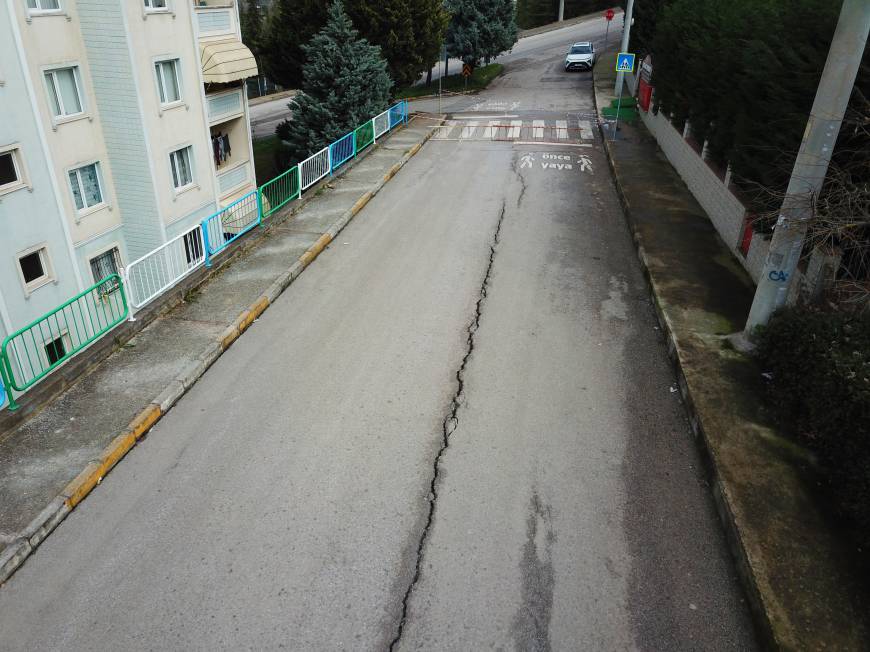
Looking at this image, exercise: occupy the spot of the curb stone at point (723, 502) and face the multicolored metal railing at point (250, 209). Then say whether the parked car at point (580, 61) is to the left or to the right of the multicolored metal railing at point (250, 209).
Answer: right

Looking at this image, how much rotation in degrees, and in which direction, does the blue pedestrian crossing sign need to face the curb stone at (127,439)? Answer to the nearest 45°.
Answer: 0° — it already faces it

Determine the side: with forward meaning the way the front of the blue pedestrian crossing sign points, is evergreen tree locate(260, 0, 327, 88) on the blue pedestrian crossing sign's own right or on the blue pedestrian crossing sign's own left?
on the blue pedestrian crossing sign's own right

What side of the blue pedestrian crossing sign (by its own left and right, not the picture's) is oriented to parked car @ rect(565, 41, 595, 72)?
back

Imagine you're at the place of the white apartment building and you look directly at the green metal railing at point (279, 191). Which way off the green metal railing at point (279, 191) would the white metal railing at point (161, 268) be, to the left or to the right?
right

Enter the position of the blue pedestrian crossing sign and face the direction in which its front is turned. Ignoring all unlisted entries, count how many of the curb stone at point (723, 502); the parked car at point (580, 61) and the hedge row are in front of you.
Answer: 2

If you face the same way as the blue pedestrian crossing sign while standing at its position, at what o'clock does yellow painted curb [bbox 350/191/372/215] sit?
The yellow painted curb is roughly at 1 o'clock from the blue pedestrian crossing sign.

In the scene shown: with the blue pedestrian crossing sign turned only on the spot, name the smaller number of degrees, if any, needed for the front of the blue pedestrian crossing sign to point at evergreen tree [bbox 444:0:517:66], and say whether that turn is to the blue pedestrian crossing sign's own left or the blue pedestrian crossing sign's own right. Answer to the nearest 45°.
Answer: approximately 135° to the blue pedestrian crossing sign's own right

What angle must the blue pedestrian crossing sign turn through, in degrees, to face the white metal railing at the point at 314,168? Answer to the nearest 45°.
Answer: approximately 45° to its right

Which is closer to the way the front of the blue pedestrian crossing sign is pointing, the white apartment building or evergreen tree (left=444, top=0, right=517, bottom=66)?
the white apartment building

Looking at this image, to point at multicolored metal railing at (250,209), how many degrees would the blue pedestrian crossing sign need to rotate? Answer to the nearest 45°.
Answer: approximately 45° to its right

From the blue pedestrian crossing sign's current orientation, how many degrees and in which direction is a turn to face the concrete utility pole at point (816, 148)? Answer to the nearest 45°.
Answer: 0° — it already faces it

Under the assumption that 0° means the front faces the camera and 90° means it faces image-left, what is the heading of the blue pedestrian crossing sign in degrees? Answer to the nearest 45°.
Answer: approximately 0°

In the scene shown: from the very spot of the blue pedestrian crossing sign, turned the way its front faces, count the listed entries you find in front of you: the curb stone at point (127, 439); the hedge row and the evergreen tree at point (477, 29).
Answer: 2

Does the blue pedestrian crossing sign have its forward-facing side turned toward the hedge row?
yes

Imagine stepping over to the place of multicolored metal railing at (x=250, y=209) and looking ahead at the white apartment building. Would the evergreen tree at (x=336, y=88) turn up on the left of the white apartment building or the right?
right

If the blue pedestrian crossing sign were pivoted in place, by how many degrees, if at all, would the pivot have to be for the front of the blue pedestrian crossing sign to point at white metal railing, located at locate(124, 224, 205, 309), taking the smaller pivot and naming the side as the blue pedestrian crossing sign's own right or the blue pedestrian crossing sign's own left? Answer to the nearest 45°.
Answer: approximately 45° to the blue pedestrian crossing sign's own right

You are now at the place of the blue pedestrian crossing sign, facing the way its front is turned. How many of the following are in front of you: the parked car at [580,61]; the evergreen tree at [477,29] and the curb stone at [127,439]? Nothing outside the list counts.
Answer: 1
